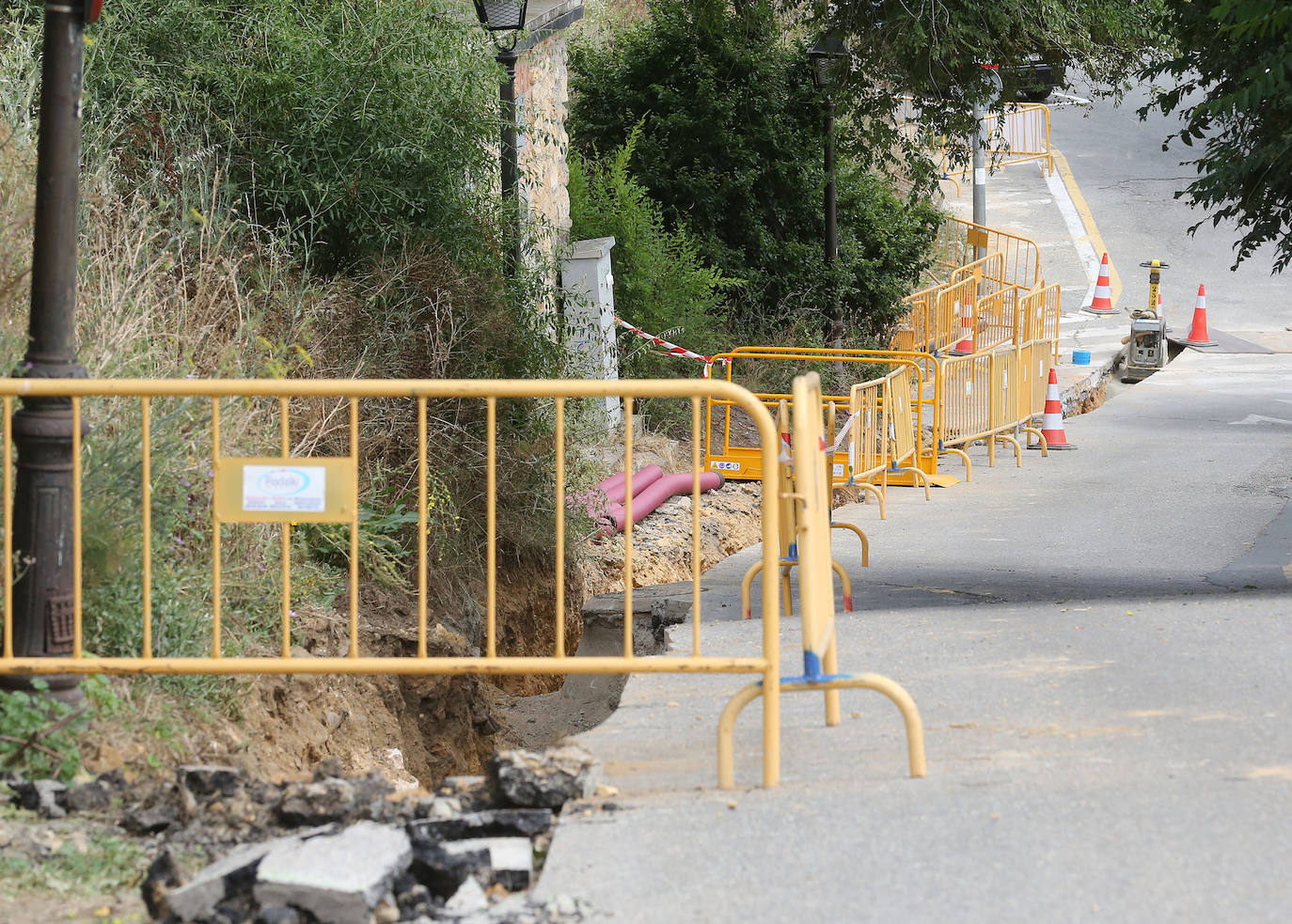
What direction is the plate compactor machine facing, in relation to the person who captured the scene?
facing the viewer

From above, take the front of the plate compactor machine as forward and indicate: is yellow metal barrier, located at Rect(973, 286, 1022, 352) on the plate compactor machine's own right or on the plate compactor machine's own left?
on the plate compactor machine's own right

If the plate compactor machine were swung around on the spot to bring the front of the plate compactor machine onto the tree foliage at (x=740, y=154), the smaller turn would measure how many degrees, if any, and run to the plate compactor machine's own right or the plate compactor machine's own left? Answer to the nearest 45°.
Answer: approximately 45° to the plate compactor machine's own right

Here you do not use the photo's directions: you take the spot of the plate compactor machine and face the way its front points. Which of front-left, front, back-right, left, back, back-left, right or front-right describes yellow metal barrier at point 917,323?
front-right
